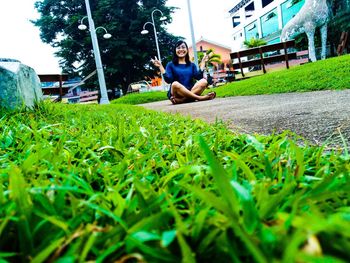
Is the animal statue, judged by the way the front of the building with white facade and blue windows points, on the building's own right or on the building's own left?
on the building's own left

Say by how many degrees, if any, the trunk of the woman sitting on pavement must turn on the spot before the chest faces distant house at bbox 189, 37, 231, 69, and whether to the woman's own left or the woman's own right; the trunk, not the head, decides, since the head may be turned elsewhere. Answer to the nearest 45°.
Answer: approximately 180°

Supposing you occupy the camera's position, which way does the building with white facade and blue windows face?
facing the viewer and to the left of the viewer

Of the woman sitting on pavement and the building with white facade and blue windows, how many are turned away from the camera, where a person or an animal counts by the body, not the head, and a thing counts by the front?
0

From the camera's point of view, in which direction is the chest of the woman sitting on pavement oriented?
toward the camera

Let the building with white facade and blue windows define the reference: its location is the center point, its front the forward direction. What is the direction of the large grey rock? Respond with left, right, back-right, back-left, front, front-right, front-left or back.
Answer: front-left

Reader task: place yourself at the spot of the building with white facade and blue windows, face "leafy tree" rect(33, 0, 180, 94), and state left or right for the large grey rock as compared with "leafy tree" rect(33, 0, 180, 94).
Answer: left

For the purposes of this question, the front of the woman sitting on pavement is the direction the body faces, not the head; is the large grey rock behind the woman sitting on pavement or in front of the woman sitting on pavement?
in front

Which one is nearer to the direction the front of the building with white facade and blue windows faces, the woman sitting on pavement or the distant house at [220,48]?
the woman sitting on pavement

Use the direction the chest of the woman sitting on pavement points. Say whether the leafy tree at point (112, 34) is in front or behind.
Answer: behind

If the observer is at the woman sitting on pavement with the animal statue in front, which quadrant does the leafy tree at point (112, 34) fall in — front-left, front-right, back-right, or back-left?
front-left

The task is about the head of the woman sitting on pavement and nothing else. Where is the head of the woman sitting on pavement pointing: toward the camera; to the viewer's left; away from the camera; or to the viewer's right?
toward the camera

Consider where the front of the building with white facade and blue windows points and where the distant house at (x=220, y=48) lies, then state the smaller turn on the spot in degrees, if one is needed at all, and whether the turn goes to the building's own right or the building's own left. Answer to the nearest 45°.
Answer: approximately 90° to the building's own right
